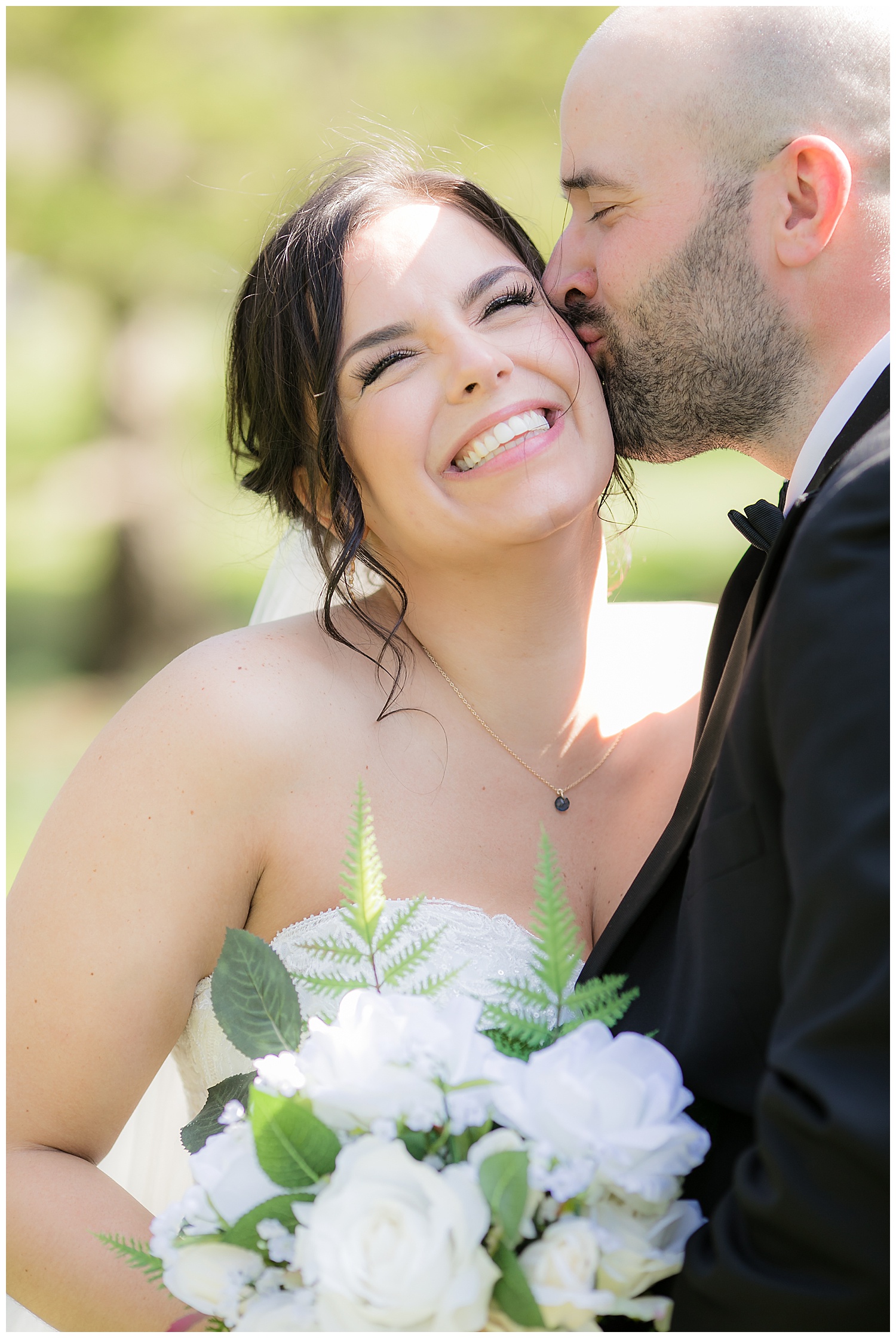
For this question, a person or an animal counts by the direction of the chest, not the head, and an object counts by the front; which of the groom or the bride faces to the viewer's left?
the groom

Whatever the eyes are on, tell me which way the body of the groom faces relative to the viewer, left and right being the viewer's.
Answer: facing to the left of the viewer

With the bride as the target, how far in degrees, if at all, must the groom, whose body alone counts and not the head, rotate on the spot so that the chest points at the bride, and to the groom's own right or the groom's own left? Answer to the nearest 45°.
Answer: approximately 45° to the groom's own right

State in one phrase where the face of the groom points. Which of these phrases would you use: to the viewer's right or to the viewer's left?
to the viewer's left

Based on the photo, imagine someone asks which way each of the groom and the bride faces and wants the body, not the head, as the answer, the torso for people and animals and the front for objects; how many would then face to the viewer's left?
1

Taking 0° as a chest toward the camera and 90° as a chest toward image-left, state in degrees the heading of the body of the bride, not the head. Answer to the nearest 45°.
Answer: approximately 315°
